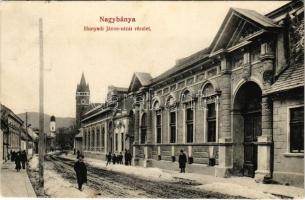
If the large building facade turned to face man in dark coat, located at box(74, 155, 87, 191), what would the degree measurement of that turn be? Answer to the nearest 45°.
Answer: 0° — it already faces them

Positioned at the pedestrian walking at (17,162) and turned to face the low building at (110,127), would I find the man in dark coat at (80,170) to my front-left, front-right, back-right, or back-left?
back-right

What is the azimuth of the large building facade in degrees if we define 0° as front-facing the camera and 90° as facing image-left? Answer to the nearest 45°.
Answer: approximately 45°
